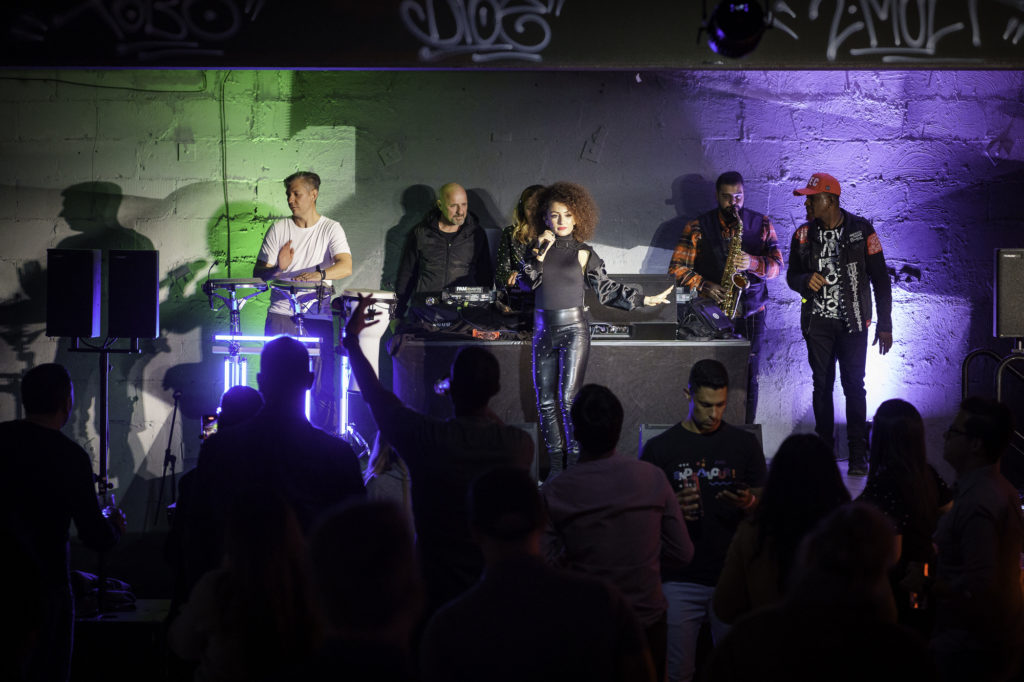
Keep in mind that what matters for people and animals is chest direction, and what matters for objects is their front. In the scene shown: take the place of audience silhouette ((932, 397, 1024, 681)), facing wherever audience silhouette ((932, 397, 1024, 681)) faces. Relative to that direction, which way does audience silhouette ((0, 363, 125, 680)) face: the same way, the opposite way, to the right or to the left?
to the right

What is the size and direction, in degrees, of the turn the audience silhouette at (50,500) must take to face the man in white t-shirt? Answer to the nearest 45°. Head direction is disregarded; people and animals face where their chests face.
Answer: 0° — they already face them

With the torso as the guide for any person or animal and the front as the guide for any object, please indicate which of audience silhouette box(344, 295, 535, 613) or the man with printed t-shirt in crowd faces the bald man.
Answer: the audience silhouette

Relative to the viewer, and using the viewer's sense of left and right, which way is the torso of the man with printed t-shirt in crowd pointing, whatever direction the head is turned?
facing the viewer

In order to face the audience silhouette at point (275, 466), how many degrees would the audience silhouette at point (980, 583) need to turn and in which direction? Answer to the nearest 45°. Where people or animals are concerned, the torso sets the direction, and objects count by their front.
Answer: approximately 45° to their left

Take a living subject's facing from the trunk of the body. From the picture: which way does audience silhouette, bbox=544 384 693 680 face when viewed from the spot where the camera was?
facing away from the viewer

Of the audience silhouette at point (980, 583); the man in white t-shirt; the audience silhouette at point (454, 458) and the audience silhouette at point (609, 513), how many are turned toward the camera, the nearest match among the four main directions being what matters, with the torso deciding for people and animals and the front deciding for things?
1

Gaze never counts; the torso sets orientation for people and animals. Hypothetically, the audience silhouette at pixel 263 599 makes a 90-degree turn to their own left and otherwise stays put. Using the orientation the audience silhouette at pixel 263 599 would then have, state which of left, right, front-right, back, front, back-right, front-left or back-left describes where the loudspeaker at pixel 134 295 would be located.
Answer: right

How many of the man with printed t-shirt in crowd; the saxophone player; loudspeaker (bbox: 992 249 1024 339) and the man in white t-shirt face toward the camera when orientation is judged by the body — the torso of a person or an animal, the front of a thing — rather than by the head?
4

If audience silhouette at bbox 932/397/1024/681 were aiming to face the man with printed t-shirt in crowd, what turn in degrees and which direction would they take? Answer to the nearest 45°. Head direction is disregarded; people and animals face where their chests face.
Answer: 0° — they already face them

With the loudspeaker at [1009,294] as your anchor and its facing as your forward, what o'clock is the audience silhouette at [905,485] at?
The audience silhouette is roughly at 12 o'clock from the loudspeaker.

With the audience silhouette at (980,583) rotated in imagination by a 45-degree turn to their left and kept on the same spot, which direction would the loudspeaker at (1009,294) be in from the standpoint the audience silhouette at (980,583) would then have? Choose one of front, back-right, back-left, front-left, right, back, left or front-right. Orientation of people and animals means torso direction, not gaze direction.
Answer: back-right

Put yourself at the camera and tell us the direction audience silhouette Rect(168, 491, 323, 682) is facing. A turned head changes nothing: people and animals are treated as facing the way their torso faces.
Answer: facing away from the viewer

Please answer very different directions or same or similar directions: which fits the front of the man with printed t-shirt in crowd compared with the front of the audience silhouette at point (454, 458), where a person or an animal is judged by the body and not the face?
very different directions

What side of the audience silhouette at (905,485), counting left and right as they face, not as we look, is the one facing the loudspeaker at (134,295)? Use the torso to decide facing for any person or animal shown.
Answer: left

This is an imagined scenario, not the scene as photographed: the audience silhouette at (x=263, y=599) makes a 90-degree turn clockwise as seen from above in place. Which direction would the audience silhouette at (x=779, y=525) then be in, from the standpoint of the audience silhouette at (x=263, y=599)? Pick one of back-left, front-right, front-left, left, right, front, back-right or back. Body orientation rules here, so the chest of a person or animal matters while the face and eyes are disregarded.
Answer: front
